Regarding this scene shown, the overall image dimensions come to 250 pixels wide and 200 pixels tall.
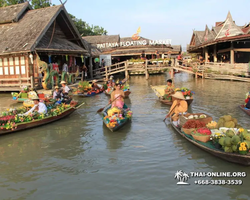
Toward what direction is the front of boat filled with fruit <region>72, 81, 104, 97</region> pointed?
to the viewer's left

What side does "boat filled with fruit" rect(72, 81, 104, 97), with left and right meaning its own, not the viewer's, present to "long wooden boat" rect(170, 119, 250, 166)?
left

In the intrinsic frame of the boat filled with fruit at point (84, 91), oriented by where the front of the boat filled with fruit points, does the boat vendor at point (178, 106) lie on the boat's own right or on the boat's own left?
on the boat's own left
